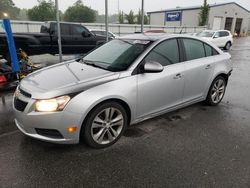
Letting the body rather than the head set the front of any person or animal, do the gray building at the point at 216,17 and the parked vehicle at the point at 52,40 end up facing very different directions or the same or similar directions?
very different directions

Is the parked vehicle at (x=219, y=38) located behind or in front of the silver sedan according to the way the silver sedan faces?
behind

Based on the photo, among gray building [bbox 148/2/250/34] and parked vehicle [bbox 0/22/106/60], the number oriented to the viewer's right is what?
1

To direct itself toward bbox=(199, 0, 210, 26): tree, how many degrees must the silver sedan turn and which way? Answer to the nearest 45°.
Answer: approximately 135° to its right

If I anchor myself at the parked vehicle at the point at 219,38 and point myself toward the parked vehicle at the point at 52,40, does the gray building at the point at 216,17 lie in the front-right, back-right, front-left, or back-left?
back-right

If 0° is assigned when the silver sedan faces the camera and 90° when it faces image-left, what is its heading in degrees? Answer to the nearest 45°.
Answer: approximately 45°

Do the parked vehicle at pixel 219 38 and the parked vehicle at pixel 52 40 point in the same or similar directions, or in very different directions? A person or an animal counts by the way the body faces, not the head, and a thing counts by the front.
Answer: very different directions

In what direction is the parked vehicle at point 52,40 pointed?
to the viewer's right

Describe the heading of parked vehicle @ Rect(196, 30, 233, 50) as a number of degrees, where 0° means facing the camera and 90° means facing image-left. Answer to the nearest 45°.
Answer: approximately 45°
